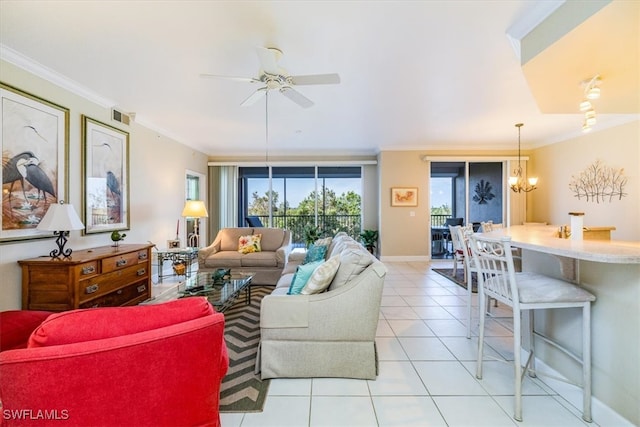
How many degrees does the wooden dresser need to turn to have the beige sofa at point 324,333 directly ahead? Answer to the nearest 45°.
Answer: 0° — it already faces it

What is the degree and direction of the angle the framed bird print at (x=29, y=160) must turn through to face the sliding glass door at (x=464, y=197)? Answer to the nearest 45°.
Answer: approximately 45° to its left

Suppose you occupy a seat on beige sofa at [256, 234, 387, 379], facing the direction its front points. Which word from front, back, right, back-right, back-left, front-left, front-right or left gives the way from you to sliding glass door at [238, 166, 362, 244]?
right

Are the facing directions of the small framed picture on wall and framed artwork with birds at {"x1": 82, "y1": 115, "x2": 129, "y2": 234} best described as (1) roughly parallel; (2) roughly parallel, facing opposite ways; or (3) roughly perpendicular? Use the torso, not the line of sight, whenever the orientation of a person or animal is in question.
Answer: roughly perpendicular

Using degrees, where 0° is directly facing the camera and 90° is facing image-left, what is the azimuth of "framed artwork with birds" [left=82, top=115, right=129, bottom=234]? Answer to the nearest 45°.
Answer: approximately 315°

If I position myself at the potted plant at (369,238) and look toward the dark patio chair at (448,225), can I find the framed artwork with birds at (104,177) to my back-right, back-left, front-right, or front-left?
back-right

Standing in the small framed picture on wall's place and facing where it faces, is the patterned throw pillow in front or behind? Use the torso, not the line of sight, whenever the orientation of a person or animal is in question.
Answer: in front

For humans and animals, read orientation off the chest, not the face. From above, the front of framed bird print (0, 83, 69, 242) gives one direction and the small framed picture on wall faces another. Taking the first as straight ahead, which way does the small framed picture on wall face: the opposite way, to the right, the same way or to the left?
to the right

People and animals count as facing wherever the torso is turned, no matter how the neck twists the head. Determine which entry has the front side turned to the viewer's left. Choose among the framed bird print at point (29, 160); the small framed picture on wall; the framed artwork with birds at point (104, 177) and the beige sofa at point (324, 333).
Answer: the beige sofa

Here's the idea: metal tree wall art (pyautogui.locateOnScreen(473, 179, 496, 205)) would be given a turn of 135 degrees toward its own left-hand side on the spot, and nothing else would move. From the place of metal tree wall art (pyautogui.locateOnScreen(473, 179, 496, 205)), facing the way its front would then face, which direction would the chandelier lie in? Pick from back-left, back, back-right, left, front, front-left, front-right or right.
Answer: right

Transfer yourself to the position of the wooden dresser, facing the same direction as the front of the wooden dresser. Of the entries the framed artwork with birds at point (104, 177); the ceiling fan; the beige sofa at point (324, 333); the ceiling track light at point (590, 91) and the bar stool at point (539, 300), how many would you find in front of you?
4

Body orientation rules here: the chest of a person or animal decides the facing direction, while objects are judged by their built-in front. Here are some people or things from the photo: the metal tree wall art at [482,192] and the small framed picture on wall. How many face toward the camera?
2
